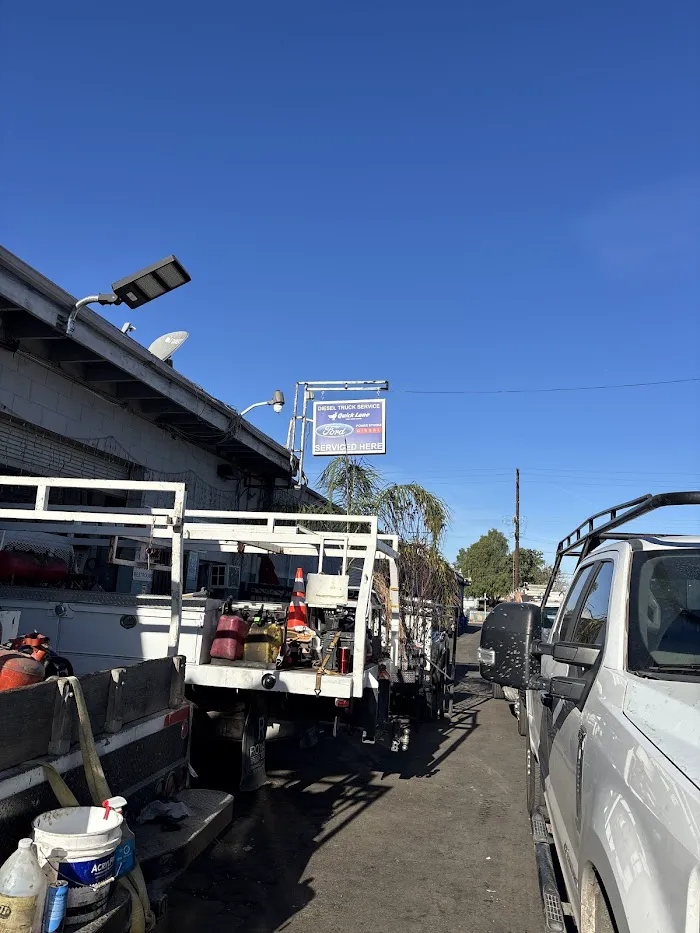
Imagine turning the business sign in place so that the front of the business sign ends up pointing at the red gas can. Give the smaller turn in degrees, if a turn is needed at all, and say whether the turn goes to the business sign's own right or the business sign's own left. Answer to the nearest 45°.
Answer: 0° — it already faces it

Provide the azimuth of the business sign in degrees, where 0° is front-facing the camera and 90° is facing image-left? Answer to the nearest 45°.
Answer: approximately 0°

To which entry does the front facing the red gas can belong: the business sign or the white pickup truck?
the business sign

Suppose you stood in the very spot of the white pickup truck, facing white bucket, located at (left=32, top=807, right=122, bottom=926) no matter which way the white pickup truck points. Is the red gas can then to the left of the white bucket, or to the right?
right
